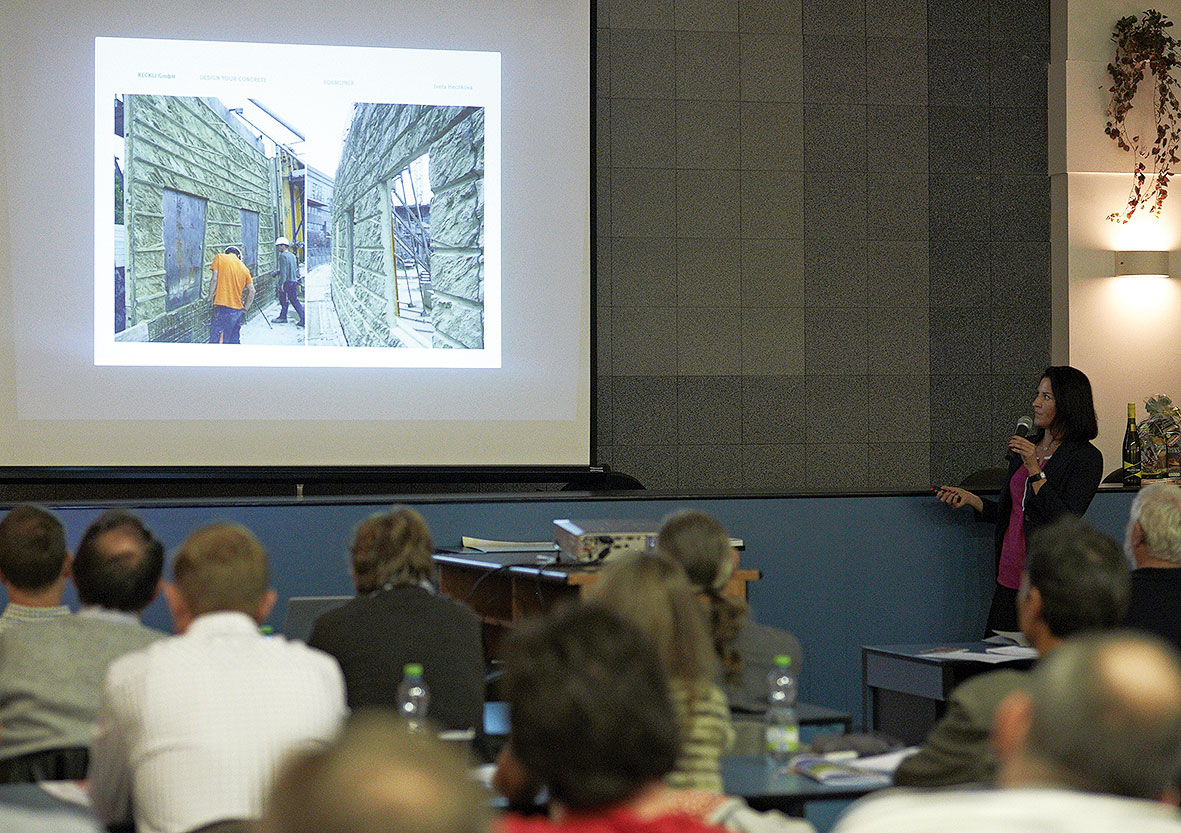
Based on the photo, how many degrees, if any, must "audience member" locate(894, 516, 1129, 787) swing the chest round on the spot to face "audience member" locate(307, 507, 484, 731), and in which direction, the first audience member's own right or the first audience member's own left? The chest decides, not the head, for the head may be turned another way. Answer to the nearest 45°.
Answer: approximately 45° to the first audience member's own left

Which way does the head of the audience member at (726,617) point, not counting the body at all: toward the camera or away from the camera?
away from the camera

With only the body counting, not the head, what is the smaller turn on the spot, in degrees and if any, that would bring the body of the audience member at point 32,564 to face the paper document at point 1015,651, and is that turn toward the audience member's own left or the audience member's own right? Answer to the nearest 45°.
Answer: approximately 90° to the audience member's own right

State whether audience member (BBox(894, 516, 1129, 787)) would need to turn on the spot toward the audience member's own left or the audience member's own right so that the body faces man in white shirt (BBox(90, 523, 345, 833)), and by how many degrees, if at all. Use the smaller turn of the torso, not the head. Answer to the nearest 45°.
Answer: approximately 90° to the audience member's own left

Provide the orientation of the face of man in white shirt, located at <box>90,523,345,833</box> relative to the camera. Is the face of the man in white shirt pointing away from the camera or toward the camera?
away from the camera

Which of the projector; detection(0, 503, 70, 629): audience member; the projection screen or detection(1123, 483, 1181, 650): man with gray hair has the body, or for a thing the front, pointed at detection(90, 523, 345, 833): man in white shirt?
the projection screen

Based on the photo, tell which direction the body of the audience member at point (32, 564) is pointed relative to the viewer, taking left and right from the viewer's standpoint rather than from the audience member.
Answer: facing away from the viewer

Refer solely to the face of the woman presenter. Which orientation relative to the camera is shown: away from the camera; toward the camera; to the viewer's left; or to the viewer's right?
to the viewer's left

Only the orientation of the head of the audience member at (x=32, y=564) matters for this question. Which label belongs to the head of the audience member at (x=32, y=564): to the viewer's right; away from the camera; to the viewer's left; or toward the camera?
away from the camera

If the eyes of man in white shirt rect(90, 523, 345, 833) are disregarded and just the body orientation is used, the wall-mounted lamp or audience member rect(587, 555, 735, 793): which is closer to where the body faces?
the wall-mounted lamp
